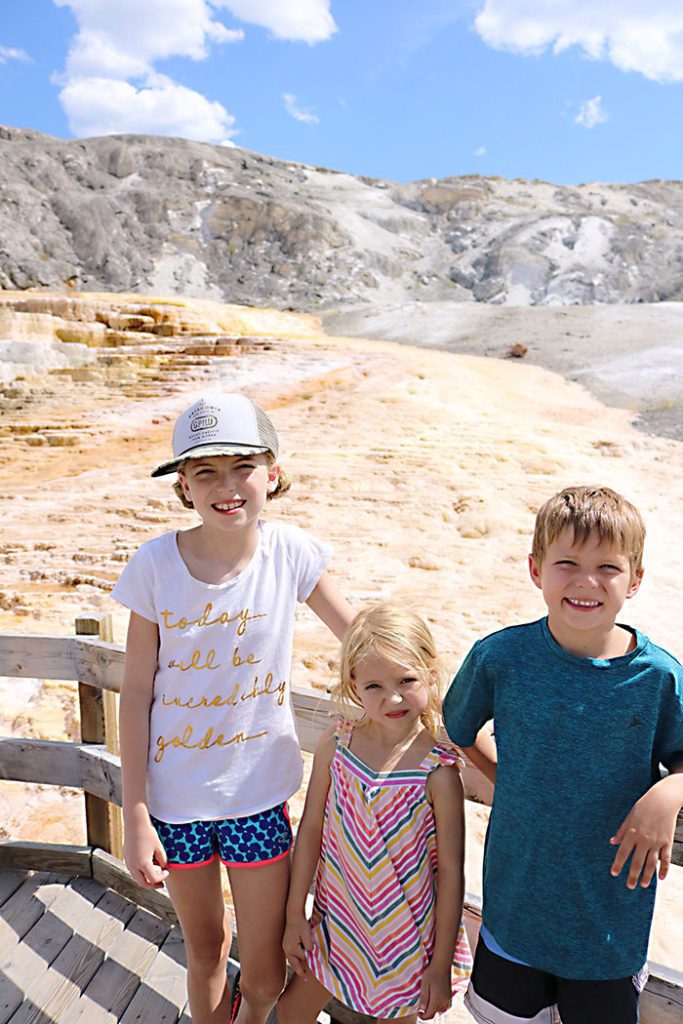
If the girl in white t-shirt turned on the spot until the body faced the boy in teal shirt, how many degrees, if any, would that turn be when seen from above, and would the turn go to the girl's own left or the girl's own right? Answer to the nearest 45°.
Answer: approximately 45° to the girl's own left

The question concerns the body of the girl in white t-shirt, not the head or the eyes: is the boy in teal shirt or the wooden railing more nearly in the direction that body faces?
the boy in teal shirt

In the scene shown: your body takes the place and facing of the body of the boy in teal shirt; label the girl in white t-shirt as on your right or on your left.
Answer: on your right

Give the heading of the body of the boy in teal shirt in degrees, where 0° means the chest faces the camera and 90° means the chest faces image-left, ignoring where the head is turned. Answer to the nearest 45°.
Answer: approximately 0°

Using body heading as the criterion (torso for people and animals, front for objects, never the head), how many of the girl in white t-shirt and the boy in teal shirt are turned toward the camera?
2

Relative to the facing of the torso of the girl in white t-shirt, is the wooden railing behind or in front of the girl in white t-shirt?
behind
